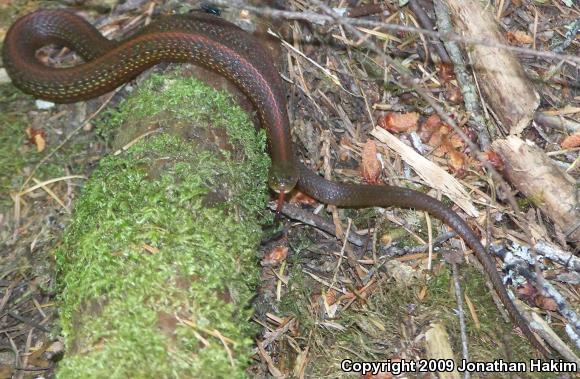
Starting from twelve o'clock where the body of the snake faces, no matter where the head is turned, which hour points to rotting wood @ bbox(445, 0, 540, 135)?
The rotting wood is roughly at 9 o'clock from the snake.

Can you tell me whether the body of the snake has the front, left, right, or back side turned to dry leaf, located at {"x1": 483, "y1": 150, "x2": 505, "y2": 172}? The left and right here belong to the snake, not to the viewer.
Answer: left

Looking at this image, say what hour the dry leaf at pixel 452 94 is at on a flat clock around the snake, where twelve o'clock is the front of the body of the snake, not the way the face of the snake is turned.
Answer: The dry leaf is roughly at 9 o'clock from the snake.

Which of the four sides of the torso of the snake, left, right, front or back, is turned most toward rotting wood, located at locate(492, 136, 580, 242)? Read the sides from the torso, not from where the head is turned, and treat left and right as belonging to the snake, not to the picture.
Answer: left

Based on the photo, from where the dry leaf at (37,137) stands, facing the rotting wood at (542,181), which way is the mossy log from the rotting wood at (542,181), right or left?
right

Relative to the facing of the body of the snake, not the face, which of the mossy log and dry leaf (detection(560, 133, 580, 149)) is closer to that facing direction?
the mossy log

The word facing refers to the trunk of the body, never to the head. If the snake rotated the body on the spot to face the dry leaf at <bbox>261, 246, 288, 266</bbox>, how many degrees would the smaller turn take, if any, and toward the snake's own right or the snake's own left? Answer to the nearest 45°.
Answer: approximately 45° to the snake's own left

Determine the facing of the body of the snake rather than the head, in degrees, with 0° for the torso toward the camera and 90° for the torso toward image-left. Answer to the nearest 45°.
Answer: approximately 0°

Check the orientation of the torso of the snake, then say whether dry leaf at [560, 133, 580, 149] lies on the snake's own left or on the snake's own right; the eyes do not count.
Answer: on the snake's own left
